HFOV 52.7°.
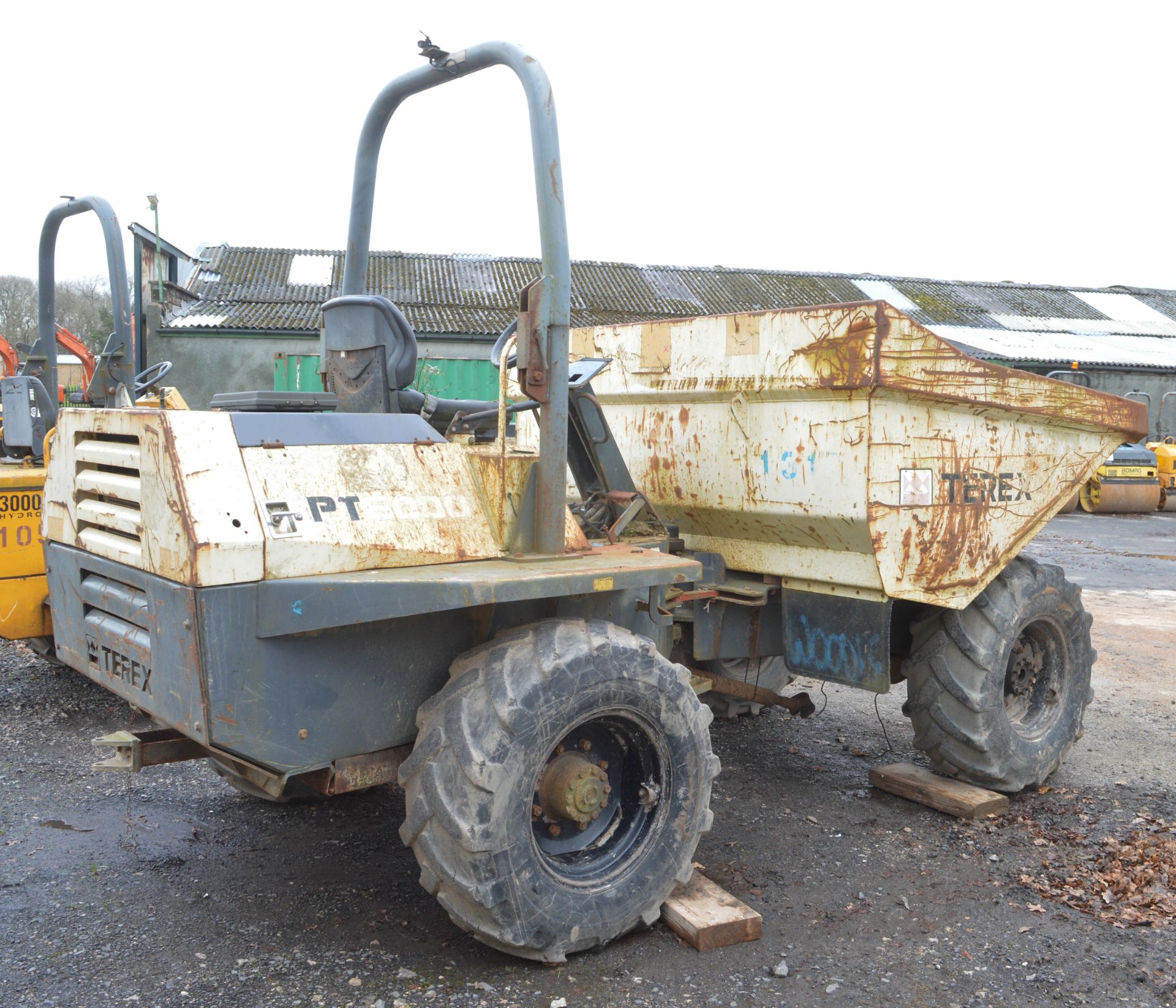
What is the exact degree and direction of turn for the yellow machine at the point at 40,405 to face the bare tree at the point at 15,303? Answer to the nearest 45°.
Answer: approximately 45° to its left

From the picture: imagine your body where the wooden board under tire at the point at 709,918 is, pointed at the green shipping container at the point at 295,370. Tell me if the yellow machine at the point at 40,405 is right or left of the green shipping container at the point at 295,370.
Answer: left

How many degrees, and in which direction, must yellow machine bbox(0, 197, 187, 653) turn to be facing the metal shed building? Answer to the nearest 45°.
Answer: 0° — it already faces it

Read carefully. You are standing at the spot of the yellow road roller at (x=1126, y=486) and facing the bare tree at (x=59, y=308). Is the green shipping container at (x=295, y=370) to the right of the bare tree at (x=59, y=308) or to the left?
left

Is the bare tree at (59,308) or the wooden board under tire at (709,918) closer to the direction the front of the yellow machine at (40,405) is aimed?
the bare tree

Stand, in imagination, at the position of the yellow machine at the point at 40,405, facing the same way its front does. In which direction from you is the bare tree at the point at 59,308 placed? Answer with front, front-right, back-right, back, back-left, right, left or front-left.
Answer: front-left

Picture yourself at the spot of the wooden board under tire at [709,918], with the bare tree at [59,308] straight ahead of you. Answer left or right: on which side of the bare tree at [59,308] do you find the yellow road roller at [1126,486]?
right

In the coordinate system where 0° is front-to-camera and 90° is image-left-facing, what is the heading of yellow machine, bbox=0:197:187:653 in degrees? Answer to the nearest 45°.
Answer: approximately 225°

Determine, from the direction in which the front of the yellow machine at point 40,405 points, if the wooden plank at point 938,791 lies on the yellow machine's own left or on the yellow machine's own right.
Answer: on the yellow machine's own right

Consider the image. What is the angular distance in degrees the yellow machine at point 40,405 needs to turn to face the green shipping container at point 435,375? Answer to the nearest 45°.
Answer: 0° — it already faces it
